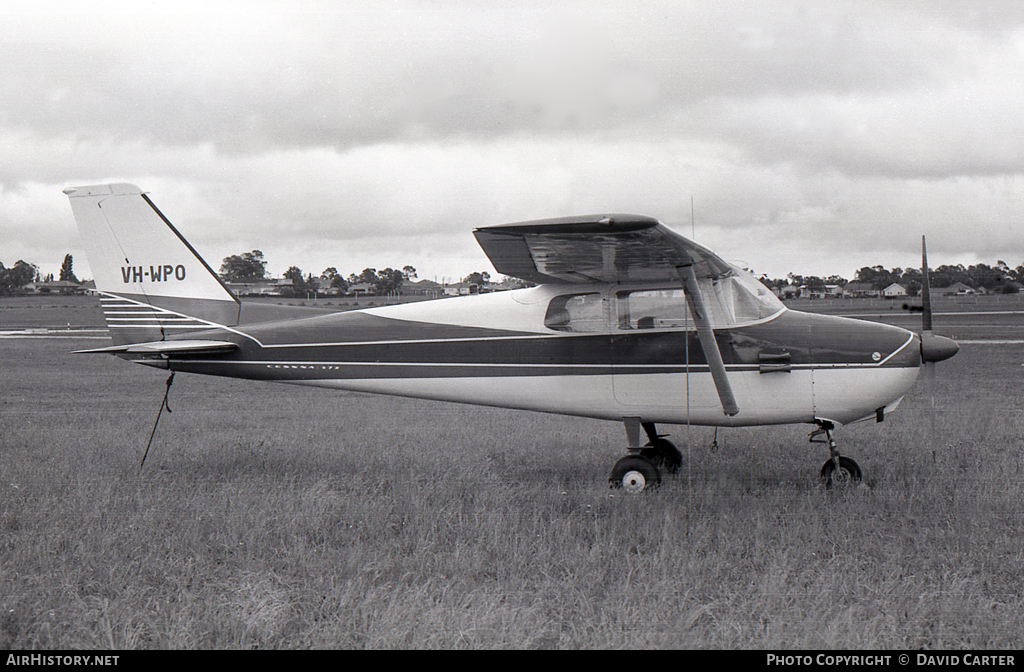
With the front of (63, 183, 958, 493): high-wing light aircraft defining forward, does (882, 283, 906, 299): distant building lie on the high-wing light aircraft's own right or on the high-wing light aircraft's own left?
on the high-wing light aircraft's own left

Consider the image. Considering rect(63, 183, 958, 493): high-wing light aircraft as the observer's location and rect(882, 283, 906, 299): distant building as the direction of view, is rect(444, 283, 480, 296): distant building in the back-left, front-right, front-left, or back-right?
front-left

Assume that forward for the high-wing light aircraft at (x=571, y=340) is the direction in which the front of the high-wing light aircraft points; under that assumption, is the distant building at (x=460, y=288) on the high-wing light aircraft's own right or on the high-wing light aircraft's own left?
on the high-wing light aircraft's own left

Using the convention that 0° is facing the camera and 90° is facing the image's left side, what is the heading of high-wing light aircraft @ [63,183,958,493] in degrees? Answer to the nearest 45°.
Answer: approximately 270°
